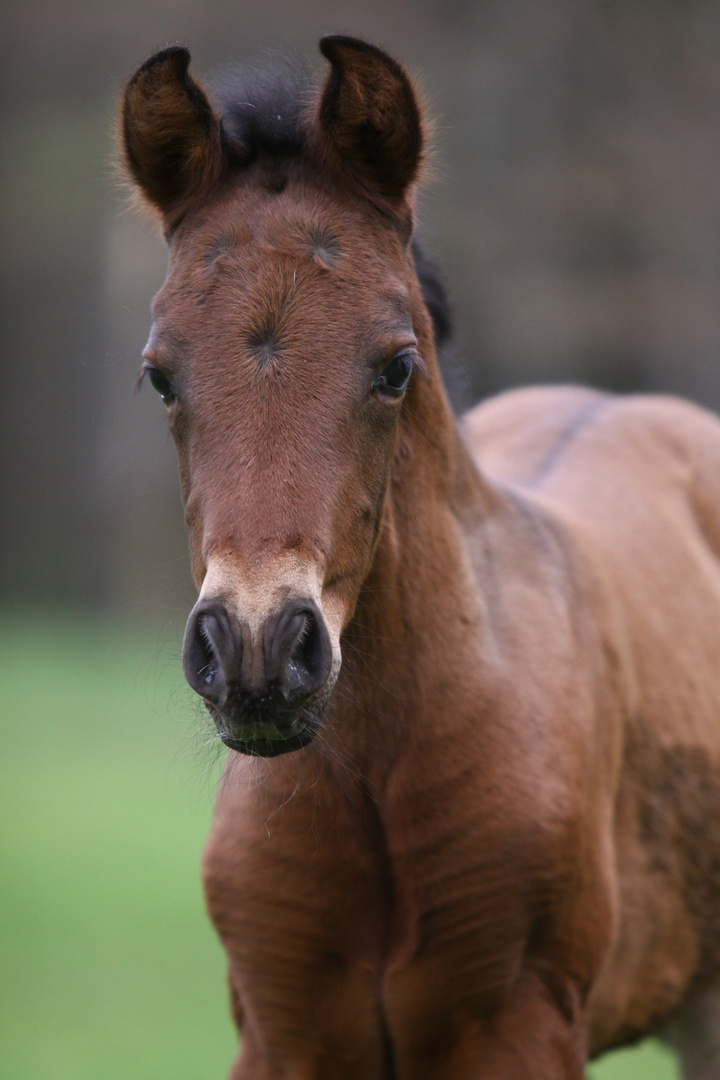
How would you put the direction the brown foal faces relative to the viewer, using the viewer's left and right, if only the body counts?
facing the viewer and to the left of the viewer
